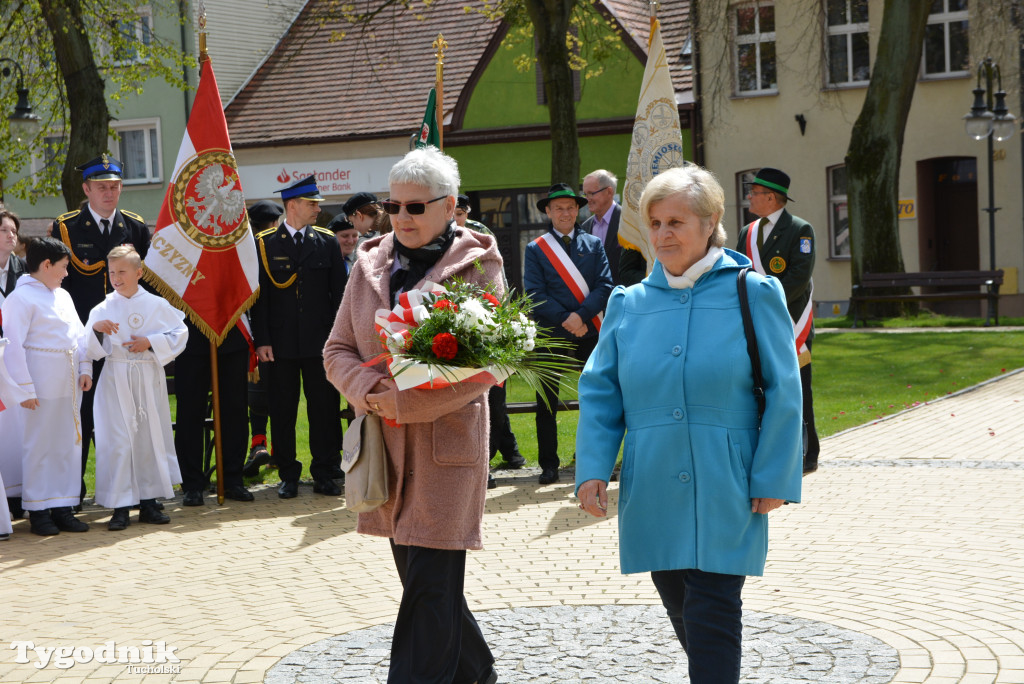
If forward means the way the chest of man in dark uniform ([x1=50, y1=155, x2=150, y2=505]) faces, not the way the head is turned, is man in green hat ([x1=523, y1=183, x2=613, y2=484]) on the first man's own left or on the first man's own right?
on the first man's own left

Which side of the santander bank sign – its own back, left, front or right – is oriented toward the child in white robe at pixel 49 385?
front

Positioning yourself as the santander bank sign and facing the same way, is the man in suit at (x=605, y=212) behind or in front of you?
in front

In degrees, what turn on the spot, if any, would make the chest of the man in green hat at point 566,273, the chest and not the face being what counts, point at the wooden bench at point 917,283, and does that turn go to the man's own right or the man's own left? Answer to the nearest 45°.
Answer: approximately 135° to the man's own left

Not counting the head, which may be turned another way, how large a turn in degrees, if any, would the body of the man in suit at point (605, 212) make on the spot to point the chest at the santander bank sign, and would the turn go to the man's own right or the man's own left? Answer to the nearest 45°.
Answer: approximately 135° to the man's own right

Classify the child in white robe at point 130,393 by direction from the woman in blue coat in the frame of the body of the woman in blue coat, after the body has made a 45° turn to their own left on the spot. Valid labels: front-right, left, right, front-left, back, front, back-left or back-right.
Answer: back-right

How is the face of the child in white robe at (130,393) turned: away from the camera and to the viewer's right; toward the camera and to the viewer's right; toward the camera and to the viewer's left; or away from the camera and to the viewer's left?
toward the camera and to the viewer's left

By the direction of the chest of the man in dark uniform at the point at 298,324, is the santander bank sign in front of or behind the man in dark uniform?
behind

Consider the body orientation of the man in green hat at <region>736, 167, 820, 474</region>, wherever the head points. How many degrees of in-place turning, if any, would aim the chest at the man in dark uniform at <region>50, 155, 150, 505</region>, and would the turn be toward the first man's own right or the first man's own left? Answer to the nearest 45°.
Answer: approximately 45° to the first man's own right

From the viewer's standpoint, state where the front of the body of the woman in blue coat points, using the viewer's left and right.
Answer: facing the viewer and to the left of the viewer

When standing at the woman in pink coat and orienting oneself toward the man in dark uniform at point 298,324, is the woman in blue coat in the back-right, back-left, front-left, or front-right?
back-right
